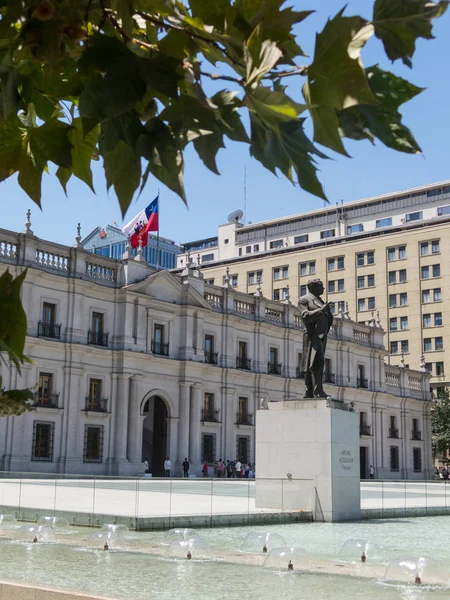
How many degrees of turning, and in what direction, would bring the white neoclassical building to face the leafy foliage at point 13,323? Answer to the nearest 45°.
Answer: approximately 45° to its right

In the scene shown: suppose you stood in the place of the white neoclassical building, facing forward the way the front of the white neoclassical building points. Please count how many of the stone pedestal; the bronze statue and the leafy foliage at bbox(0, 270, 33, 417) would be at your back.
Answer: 0

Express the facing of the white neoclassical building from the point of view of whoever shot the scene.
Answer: facing the viewer and to the right of the viewer

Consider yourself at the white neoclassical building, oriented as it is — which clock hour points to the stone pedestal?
The stone pedestal is roughly at 1 o'clock from the white neoclassical building.

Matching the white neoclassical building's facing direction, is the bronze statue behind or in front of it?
in front
